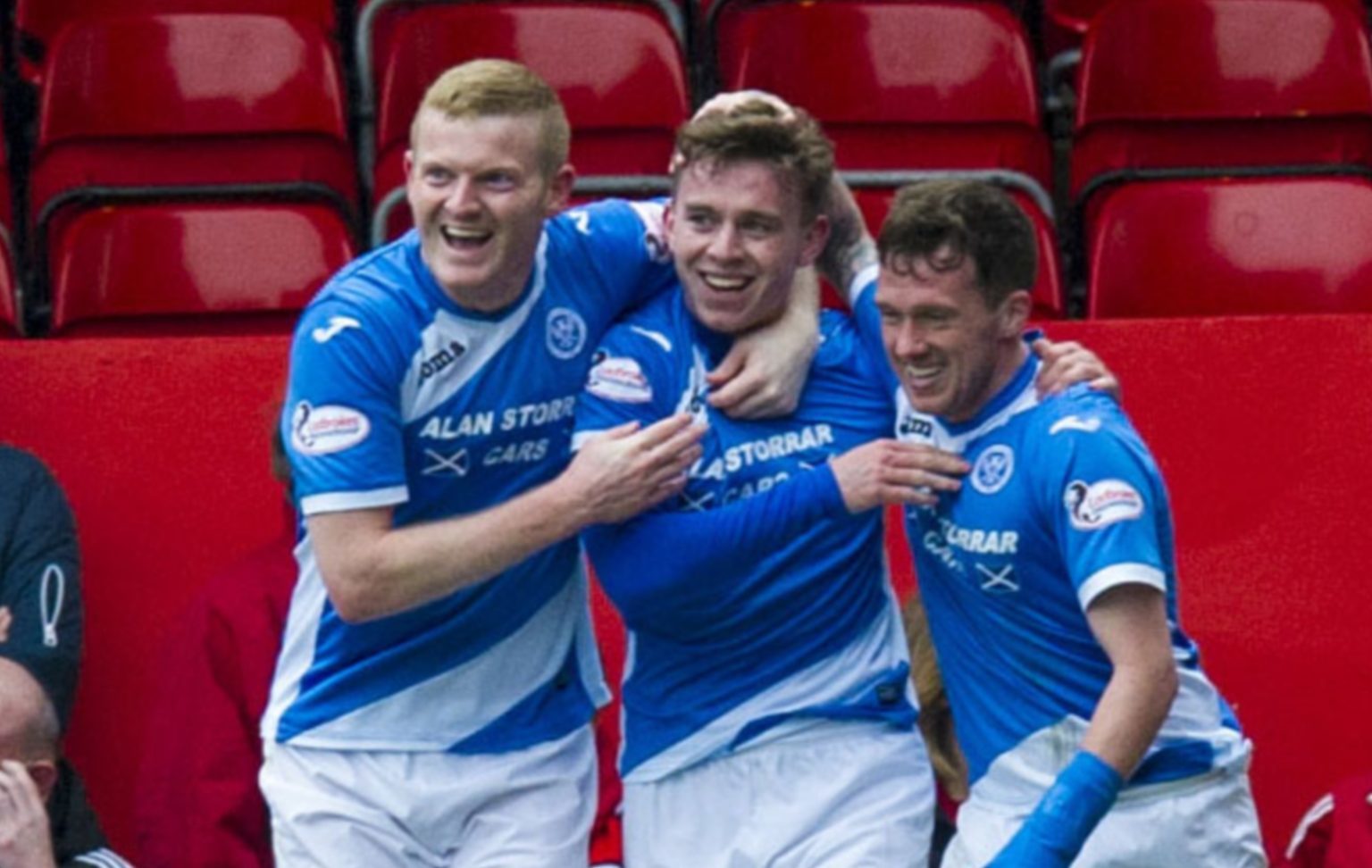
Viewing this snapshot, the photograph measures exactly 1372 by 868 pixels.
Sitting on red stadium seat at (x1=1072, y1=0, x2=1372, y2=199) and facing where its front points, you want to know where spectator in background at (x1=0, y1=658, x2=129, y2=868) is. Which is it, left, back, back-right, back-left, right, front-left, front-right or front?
front-right

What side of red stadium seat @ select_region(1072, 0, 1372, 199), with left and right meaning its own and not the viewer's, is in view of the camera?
front

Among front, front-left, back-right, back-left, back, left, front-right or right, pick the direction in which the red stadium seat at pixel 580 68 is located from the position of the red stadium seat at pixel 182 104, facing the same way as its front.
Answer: left

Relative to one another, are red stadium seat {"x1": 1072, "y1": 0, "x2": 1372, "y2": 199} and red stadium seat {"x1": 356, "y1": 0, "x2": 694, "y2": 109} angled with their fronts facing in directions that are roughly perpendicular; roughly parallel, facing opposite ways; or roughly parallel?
roughly parallel

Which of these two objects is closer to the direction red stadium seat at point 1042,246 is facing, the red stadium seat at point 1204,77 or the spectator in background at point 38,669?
the spectator in background

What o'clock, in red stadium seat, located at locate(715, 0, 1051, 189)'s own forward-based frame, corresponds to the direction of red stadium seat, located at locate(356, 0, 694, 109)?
red stadium seat, located at locate(356, 0, 694, 109) is roughly at 3 o'clock from red stadium seat, located at locate(715, 0, 1051, 189).

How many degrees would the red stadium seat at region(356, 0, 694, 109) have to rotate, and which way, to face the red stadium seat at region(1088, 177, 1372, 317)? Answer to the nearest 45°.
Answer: approximately 90° to its left

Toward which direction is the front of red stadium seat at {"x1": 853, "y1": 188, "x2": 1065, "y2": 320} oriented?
toward the camera

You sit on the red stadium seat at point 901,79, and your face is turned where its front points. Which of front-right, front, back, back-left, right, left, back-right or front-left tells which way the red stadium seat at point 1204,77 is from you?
left

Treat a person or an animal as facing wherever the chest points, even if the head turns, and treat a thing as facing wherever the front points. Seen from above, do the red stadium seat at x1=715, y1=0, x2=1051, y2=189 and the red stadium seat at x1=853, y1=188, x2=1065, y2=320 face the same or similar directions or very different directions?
same or similar directions

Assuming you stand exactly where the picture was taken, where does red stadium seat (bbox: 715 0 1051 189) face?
facing the viewer

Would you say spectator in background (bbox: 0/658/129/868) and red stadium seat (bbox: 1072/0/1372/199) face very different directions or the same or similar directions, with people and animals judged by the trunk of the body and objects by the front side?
same or similar directions

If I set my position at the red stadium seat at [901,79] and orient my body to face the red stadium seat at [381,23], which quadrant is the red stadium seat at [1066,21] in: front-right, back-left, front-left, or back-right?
back-right

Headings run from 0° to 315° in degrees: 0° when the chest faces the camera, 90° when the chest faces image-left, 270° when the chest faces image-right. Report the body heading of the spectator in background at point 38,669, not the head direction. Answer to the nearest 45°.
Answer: approximately 45°

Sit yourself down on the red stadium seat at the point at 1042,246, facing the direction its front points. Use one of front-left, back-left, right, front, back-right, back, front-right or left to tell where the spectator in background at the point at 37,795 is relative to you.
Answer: front-right
